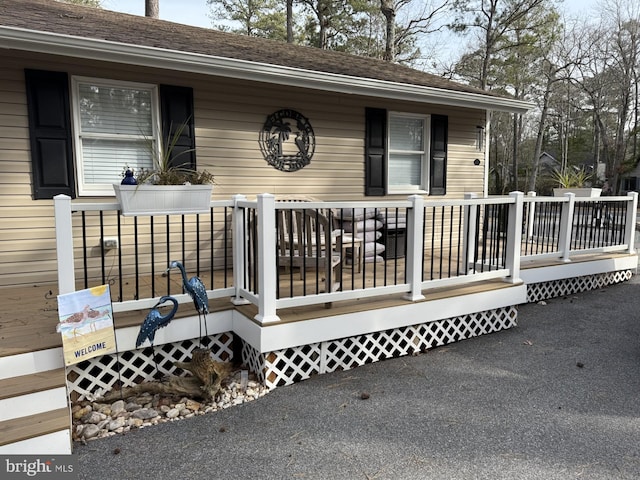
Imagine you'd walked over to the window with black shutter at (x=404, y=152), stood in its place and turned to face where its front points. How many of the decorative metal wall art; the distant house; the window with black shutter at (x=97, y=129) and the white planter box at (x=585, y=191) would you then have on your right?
2

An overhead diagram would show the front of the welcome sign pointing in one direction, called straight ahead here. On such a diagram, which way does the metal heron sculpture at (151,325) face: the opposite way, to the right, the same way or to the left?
to the left

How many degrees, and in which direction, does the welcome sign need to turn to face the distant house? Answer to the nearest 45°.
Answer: approximately 135° to its left

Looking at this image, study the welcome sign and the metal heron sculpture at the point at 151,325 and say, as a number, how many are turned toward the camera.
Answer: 1

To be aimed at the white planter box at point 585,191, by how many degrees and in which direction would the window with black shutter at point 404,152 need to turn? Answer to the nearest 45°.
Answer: approximately 45° to its left

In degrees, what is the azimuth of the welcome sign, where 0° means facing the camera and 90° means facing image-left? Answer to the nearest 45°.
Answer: approximately 0°

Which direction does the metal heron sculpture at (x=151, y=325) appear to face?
to the viewer's right

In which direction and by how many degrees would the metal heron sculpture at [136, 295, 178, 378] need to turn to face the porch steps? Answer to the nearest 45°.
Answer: approximately 135° to its right

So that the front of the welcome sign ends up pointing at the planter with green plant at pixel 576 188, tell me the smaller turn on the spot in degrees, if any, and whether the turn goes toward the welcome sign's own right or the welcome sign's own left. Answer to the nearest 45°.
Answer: approximately 90° to the welcome sign's own left

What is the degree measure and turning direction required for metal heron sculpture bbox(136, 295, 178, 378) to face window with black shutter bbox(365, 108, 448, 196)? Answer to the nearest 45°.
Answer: approximately 45° to its left

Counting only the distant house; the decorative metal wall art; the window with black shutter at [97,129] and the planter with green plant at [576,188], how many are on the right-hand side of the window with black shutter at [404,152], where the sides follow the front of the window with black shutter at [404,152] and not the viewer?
2
